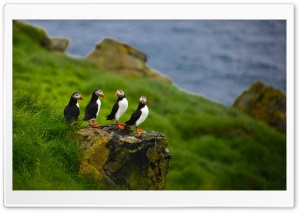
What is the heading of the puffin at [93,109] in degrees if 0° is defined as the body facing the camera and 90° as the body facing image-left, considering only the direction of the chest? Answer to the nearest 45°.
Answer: approximately 270°

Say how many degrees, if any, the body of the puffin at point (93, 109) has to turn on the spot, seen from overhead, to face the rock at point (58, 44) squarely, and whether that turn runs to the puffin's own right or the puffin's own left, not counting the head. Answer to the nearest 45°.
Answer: approximately 90° to the puffin's own left

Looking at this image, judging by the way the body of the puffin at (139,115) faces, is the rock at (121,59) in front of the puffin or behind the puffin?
behind

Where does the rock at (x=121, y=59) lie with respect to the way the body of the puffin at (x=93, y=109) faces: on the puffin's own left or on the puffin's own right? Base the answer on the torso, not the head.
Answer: on the puffin's own left

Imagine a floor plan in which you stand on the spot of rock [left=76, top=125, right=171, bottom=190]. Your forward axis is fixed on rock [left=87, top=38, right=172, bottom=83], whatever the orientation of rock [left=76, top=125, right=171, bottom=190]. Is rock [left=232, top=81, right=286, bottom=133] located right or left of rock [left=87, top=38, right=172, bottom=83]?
right

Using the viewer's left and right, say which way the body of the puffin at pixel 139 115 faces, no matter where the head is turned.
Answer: facing the viewer and to the right of the viewer

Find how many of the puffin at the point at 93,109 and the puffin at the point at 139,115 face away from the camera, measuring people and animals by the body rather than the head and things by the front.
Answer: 0

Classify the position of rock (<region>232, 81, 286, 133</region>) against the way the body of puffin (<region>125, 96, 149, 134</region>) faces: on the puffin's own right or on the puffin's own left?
on the puffin's own left
